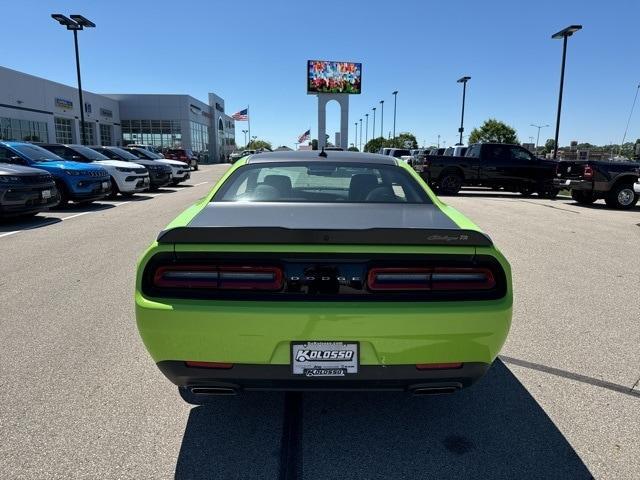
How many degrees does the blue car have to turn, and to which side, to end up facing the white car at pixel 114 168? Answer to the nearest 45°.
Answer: approximately 90° to its left

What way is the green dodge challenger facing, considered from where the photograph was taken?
facing away from the viewer

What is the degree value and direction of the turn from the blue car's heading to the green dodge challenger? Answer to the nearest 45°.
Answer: approximately 45° to its right

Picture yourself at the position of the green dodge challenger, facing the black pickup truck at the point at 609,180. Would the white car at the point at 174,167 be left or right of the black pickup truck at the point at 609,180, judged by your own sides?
left

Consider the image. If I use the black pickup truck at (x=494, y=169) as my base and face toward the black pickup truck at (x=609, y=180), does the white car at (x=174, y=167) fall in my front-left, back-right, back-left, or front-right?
back-right

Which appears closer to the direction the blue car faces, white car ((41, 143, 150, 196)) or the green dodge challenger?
the green dodge challenger

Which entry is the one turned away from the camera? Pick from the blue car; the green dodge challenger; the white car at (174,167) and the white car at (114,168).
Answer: the green dodge challenger

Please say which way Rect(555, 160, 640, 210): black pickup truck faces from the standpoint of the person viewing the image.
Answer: facing away from the viewer and to the right of the viewer
